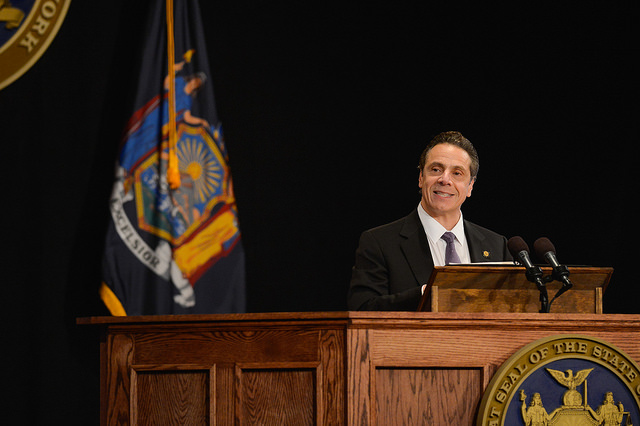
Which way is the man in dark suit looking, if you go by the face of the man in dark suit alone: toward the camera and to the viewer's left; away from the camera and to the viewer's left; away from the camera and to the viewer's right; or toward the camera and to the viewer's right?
toward the camera and to the viewer's left

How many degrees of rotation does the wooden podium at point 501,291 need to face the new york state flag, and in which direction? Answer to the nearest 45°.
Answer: approximately 135° to its right

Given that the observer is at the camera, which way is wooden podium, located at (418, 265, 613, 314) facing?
facing the viewer

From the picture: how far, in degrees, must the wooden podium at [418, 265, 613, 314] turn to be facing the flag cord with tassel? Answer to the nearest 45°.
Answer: approximately 135° to its right

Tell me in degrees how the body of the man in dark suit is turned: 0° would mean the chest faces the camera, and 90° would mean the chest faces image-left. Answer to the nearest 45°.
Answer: approximately 315°

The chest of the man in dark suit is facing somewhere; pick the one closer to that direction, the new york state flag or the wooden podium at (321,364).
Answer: the wooden podium

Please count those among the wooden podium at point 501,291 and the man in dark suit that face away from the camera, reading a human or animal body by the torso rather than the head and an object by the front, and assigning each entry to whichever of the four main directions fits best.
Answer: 0

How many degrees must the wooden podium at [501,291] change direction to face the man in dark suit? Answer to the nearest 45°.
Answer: approximately 180°
